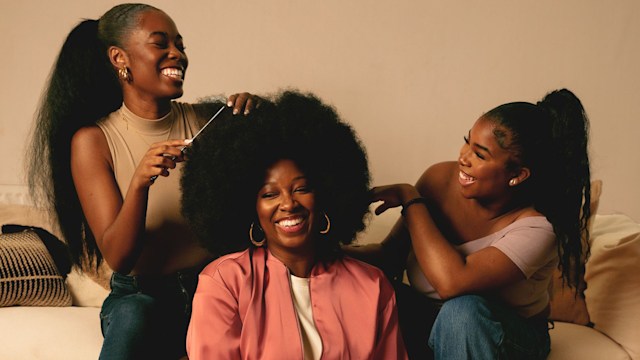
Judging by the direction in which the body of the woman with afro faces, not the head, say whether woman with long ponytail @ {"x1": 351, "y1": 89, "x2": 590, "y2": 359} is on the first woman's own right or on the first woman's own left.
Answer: on the first woman's own left

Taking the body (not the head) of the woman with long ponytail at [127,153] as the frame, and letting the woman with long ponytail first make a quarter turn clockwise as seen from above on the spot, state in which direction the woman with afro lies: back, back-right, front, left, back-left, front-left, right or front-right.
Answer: left

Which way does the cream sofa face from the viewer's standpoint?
toward the camera

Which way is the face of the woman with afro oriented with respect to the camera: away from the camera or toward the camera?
toward the camera

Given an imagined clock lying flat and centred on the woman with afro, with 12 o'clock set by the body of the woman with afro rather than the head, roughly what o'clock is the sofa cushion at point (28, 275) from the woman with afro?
The sofa cushion is roughly at 4 o'clock from the woman with afro.

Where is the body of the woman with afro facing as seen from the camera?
toward the camera

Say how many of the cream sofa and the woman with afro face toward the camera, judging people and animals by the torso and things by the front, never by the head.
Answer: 2

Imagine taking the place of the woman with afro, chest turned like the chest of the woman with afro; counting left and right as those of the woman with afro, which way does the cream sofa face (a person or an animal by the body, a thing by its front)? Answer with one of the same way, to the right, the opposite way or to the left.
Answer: the same way

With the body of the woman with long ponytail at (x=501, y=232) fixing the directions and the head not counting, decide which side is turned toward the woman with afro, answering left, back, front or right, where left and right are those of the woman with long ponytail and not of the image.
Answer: front

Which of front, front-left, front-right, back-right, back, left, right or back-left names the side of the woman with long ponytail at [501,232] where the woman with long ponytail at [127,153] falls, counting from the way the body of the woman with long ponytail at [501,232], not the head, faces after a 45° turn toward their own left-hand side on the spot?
right

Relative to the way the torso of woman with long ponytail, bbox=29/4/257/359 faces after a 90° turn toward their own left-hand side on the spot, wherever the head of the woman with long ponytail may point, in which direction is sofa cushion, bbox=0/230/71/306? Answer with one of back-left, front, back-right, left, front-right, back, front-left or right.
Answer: left
